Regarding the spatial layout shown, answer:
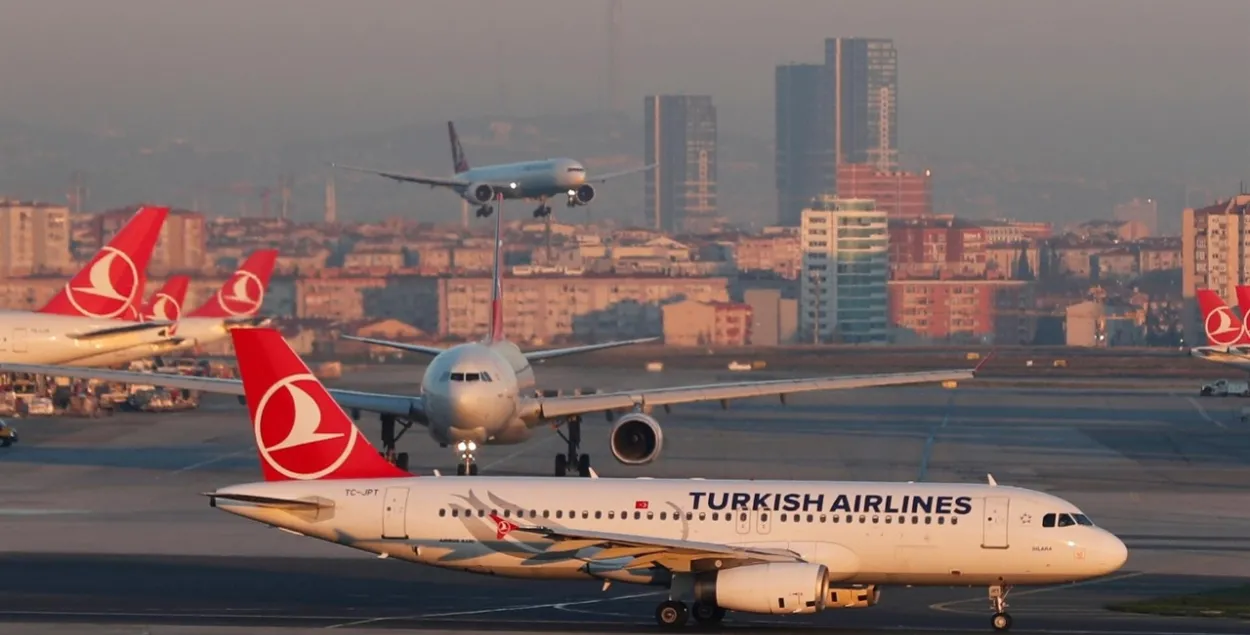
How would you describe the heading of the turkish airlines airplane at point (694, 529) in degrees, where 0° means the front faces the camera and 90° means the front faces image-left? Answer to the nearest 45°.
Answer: approximately 270°
